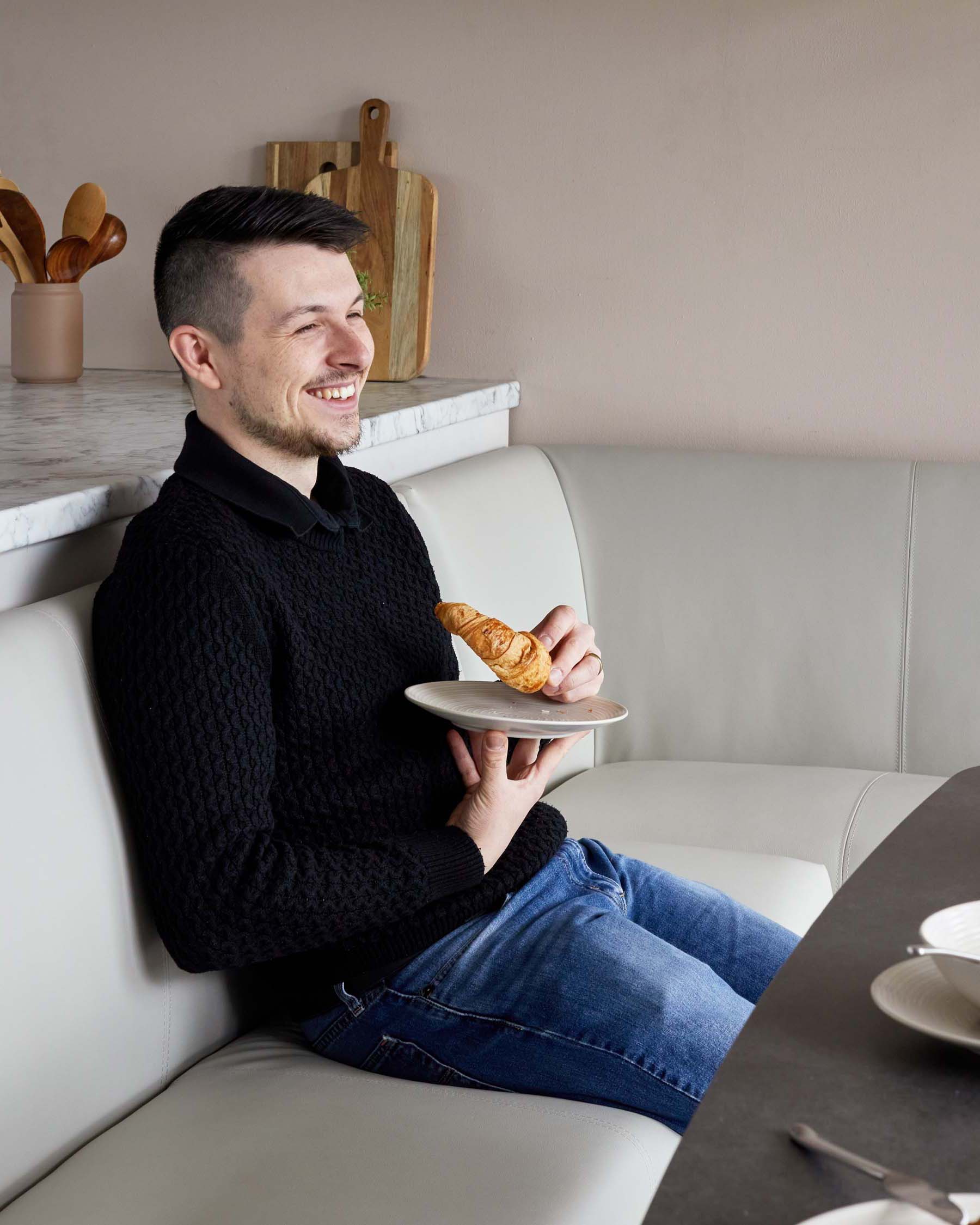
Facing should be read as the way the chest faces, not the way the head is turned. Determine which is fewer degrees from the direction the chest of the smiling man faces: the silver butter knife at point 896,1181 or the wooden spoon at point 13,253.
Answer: the silver butter knife

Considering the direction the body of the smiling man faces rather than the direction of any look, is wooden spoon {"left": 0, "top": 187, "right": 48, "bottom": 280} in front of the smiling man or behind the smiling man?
behind

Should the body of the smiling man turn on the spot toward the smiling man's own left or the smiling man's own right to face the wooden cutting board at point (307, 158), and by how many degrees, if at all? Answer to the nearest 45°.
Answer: approximately 135° to the smiling man's own left

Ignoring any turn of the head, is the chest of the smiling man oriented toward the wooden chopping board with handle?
no

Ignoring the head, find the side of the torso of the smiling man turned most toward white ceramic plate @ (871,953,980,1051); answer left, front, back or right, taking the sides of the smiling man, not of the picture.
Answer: front

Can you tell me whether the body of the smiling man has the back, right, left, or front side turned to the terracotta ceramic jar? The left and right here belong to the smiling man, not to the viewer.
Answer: back

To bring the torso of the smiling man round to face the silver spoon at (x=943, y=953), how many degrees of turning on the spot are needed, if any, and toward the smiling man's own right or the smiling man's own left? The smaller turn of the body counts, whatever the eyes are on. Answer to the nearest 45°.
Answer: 0° — they already face it

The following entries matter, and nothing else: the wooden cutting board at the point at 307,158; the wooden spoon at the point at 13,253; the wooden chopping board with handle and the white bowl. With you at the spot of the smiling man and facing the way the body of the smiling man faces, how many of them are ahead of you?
1

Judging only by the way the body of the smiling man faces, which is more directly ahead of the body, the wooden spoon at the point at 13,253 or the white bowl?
the white bowl

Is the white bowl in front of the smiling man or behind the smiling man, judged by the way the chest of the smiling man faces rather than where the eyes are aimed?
in front

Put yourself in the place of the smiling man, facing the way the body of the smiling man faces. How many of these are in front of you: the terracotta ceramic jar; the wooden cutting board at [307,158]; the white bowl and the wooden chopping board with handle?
1

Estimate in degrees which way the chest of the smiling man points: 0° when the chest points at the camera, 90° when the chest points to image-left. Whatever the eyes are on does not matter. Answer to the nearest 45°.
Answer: approximately 315°

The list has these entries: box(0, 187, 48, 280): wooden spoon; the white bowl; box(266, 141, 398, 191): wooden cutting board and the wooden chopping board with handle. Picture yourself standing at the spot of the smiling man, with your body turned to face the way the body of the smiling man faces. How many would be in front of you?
1

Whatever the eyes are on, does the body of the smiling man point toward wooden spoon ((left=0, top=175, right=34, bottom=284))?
no
